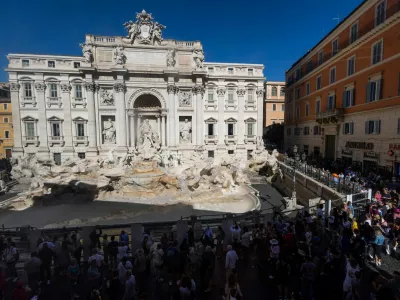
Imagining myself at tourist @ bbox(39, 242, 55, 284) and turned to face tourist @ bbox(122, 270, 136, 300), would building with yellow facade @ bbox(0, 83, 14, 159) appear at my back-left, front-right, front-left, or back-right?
back-left

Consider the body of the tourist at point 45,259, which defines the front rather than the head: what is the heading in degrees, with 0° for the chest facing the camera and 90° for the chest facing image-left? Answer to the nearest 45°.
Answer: approximately 180°

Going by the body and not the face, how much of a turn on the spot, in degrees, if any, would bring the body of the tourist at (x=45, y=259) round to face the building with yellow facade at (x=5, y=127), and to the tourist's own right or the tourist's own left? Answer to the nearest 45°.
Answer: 0° — they already face it

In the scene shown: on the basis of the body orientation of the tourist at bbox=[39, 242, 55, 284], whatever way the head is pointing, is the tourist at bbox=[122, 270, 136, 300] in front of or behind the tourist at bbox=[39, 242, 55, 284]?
behind

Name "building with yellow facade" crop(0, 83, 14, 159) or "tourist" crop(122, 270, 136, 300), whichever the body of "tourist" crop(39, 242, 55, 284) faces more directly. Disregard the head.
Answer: the building with yellow facade
